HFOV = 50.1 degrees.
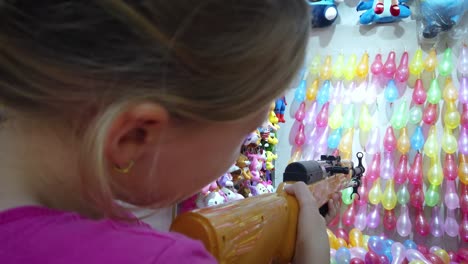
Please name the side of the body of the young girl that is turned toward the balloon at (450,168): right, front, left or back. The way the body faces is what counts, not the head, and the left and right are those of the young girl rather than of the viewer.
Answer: front

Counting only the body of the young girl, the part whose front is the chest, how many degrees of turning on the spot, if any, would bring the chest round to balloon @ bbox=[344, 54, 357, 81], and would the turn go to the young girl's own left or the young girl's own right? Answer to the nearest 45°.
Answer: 0° — they already face it

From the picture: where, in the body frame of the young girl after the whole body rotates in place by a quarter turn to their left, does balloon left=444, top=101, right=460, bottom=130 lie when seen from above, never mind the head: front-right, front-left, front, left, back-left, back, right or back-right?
right

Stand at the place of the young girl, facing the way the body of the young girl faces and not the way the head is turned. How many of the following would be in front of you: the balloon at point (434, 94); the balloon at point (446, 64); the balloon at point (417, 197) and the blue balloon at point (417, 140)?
4

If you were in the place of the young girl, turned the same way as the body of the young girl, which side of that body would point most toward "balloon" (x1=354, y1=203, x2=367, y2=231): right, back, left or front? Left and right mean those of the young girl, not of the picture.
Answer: front

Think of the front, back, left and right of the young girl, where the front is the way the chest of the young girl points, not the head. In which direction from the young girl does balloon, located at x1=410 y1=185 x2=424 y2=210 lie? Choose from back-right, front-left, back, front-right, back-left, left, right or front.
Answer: front

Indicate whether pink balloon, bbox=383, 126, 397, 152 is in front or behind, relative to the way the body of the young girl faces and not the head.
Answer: in front

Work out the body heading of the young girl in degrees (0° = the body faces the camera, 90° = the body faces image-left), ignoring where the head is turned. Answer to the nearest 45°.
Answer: approximately 225°

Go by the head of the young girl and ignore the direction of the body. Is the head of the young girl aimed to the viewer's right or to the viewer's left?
to the viewer's right

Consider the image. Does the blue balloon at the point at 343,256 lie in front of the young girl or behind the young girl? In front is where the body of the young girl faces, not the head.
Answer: in front

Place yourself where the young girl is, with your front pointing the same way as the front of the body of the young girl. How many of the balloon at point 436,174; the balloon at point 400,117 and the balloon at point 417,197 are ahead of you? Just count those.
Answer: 3

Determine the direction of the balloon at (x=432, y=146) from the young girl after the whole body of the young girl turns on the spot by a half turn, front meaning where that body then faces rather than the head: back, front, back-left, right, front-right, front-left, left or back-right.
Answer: back

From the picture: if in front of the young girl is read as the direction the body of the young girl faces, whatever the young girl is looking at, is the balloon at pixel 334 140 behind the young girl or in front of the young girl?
in front

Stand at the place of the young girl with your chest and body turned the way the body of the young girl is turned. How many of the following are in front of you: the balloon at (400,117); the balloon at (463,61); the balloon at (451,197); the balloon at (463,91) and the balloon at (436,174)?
5
